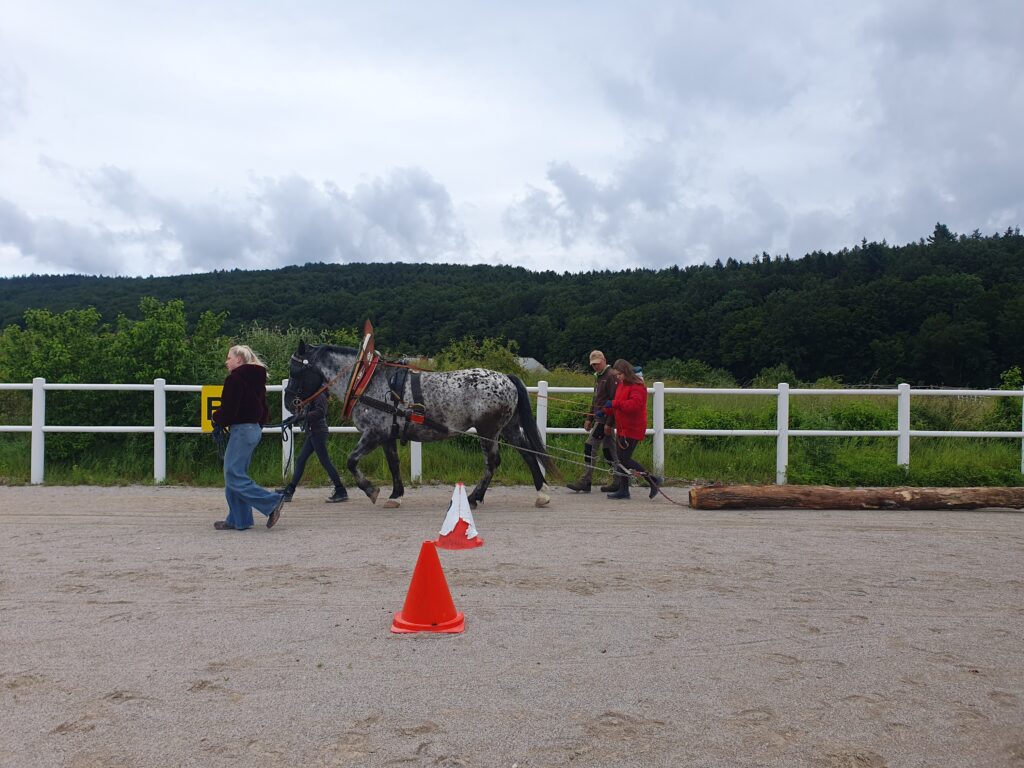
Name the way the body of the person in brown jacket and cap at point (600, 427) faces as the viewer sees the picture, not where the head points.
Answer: to the viewer's left

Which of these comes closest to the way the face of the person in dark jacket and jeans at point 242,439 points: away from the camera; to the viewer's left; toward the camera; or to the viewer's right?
to the viewer's left

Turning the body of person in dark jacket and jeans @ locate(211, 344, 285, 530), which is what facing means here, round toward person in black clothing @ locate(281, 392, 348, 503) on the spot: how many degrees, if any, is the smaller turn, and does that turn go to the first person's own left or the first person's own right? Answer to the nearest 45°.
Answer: approximately 135° to the first person's own right

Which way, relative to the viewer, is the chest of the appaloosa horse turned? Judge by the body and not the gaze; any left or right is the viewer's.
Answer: facing to the left of the viewer

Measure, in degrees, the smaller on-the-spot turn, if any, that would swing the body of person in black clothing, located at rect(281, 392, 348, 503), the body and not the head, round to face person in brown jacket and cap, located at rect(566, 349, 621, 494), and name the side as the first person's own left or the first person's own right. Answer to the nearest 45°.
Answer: approximately 180°

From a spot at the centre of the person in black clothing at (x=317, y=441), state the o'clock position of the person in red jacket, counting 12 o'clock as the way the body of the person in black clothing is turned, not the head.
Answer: The person in red jacket is roughly at 6 o'clock from the person in black clothing.

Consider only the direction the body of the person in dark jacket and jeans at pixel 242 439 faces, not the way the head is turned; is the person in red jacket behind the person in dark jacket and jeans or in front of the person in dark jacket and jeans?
behind

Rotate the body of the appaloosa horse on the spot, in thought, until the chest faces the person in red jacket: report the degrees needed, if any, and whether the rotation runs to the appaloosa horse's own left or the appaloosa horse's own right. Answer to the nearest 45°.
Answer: approximately 180°

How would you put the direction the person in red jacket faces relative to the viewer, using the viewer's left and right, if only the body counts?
facing to the left of the viewer

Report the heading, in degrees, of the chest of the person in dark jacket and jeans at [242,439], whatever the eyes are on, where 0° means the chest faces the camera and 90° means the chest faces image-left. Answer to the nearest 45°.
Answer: approximately 90°

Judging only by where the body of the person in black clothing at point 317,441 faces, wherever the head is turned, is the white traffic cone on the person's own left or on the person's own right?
on the person's own left

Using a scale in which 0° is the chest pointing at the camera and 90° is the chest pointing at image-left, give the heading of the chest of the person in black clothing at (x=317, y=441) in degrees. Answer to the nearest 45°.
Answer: approximately 90°

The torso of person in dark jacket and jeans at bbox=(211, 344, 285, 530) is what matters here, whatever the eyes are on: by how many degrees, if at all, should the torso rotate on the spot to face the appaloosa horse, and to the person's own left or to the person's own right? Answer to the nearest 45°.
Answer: approximately 135° to the person's own right
